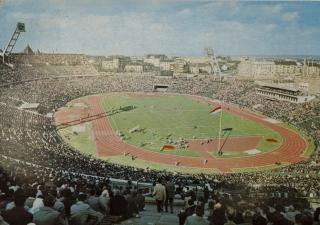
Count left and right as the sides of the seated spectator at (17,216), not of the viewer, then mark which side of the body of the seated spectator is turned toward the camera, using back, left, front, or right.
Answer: back

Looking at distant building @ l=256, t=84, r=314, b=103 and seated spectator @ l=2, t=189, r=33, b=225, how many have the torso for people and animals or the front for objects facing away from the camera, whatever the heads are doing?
1

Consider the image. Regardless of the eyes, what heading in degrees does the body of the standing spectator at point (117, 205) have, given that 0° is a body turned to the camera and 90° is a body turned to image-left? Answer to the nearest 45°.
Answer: approximately 180°

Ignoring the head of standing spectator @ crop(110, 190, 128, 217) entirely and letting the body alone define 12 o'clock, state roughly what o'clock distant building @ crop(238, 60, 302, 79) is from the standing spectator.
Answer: The distant building is roughly at 1 o'clock from the standing spectator.

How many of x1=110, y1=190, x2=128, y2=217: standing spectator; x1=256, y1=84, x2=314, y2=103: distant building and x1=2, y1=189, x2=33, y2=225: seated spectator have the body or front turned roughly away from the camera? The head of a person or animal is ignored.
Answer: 2

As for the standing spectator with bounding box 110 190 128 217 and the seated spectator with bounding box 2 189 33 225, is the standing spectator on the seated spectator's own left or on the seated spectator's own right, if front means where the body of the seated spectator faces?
on the seated spectator's own right

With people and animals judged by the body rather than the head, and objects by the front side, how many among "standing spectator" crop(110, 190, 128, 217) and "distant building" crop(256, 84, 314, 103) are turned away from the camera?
1

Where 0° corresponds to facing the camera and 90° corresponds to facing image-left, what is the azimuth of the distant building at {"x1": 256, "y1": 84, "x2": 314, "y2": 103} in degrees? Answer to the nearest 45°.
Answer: approximately 45°

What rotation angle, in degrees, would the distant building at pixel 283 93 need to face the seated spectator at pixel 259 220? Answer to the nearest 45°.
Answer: approximately 45° to its left

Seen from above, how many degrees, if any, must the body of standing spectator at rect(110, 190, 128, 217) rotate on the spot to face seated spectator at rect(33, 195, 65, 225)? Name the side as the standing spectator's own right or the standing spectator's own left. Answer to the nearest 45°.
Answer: approximately 135° to the standing spectator's own left

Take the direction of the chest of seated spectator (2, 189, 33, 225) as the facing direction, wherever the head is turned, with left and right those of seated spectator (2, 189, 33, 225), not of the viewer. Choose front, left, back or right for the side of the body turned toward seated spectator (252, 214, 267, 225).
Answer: right

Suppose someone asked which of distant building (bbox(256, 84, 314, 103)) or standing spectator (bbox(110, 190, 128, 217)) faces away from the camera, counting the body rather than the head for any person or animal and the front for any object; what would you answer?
the standing spectator

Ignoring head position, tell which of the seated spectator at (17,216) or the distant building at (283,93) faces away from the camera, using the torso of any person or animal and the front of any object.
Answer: the seated spectator
